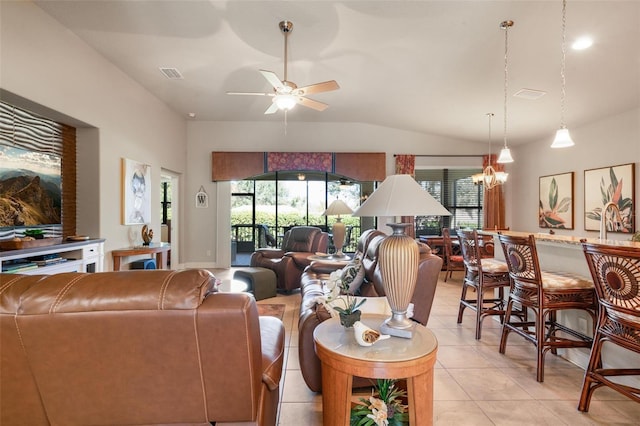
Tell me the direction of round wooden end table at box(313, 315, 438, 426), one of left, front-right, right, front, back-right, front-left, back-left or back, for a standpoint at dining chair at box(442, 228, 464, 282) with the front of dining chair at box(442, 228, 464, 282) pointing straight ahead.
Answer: right

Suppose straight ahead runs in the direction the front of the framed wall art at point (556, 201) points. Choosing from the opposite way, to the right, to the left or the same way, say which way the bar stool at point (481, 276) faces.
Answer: the opposite way

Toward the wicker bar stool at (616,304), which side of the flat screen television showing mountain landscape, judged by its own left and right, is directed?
front

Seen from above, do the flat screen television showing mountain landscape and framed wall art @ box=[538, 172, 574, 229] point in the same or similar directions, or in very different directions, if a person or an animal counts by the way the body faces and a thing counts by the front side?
very different directions

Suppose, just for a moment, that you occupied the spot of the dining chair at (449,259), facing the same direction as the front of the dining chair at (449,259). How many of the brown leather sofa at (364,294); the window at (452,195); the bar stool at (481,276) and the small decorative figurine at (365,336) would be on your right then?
3

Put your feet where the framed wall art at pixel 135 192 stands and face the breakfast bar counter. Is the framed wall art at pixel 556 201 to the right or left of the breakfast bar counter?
left

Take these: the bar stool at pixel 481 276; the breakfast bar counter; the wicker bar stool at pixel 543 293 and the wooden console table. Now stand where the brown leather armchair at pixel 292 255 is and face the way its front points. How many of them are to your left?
3

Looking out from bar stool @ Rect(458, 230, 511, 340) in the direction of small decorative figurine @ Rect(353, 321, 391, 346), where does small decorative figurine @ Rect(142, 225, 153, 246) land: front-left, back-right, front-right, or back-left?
front-right

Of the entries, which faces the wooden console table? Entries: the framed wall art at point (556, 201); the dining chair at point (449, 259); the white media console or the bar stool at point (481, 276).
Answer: the framed wall art

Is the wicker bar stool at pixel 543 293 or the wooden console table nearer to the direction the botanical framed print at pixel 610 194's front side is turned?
the wooden console table

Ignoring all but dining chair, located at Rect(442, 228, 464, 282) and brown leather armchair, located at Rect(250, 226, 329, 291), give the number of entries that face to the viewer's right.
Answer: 1

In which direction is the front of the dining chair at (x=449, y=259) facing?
to the viewer's right

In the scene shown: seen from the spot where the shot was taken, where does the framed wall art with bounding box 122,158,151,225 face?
facing the viewer and to the right of the viewer

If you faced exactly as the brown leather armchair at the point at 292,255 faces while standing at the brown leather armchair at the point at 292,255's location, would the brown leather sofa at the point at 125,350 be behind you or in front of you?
in front

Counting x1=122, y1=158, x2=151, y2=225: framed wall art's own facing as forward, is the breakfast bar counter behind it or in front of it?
in front

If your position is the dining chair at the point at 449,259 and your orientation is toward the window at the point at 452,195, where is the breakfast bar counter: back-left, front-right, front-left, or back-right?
back-right

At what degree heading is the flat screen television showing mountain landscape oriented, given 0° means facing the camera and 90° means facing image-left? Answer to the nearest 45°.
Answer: approximately 315°
